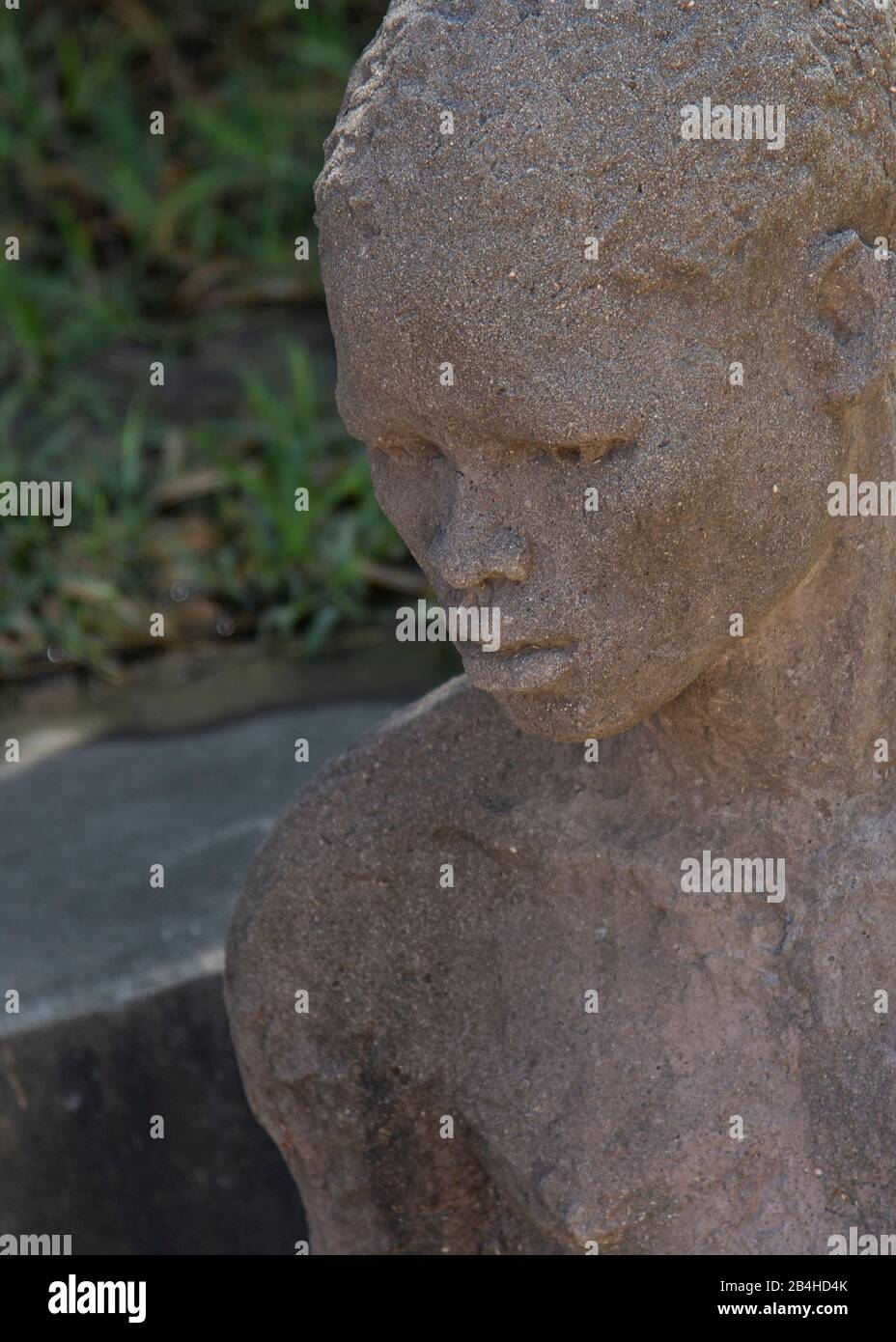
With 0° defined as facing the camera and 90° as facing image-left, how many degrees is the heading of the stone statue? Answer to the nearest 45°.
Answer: approximately 45°
